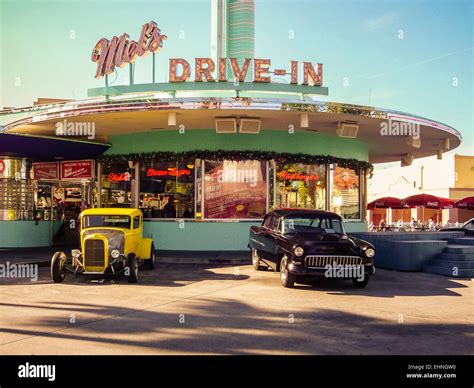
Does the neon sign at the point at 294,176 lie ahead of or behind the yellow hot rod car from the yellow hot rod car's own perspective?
behind

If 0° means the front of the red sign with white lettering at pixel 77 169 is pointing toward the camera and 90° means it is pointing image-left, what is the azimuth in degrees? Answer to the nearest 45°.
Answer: approximately 0°

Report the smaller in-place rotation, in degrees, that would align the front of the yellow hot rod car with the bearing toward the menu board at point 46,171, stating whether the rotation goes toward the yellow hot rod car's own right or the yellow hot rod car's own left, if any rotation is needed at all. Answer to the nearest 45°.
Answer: approximately 135° to the yellow hot rod car's own right

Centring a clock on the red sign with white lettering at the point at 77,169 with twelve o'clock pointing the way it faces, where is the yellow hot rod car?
The yellow hot rod car is roughly at 12 o'clock from the red sign with white lettering.

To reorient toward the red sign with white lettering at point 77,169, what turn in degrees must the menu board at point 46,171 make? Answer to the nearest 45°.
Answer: approximately 45° to its left

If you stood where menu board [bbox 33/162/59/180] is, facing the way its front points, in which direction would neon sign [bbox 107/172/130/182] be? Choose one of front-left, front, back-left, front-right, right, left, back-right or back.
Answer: front-left

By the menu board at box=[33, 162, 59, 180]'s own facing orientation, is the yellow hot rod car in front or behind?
in front
